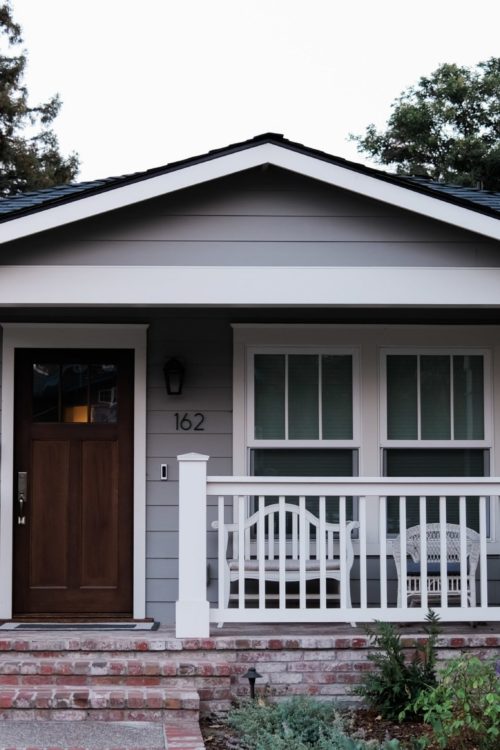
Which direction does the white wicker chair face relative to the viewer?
toward the camera

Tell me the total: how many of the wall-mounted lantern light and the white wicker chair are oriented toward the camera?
2

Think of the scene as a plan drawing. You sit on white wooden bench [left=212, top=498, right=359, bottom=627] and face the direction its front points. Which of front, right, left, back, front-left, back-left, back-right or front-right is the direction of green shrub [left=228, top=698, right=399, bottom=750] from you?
front

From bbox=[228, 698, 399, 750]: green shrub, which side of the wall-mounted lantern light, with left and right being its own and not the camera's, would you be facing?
front

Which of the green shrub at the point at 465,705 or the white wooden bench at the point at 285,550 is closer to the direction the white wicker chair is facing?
the green shrub

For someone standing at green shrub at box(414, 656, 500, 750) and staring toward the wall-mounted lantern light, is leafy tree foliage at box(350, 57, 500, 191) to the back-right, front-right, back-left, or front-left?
front-right

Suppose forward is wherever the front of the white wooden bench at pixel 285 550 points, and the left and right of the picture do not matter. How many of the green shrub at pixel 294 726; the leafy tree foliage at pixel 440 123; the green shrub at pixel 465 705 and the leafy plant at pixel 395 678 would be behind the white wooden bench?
1

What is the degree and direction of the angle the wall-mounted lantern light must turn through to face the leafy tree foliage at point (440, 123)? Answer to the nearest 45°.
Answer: approximately 180°

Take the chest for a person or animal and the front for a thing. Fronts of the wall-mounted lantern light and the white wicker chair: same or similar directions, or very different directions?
same or similar directions

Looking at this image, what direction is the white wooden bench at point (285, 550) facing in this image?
toward the camera

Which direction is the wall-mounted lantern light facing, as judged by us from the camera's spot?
facing the viewer

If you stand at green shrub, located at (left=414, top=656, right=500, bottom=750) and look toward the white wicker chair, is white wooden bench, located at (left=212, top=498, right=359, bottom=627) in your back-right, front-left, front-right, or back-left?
front-left

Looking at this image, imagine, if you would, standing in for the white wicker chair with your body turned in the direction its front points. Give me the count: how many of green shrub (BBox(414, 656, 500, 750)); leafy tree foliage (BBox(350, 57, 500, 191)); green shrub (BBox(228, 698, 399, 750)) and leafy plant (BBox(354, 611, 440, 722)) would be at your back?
1

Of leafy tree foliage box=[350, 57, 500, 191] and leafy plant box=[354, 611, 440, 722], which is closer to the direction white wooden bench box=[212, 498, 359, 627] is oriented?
the leafy plant

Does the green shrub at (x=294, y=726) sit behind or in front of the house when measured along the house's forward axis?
in front

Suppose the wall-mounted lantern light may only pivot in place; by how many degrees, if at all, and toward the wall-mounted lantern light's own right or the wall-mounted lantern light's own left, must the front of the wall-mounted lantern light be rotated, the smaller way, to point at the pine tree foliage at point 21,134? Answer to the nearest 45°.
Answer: approximately 180°
